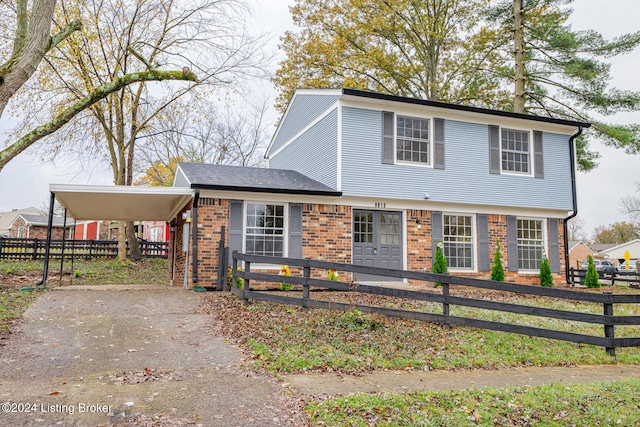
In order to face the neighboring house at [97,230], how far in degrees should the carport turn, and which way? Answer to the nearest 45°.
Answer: approximately 180°

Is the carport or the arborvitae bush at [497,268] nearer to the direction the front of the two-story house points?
the arborvitae bush

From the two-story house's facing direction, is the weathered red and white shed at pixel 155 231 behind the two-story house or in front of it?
behind

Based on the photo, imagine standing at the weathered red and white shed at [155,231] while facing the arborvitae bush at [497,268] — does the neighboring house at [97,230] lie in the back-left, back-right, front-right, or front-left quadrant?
back-right

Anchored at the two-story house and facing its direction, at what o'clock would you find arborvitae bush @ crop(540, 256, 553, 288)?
The arborvitae bush is roughly at 10 o'clock from the two-story house.

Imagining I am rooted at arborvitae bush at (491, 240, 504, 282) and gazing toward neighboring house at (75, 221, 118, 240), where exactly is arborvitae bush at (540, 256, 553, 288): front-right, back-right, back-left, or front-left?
back-right

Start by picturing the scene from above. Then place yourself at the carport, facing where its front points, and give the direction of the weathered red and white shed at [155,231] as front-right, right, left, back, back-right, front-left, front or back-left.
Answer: back

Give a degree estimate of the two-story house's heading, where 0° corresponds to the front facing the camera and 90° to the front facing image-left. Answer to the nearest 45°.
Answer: approximately 315°

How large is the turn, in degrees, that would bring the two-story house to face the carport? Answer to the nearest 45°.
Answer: approximately 135° to its right

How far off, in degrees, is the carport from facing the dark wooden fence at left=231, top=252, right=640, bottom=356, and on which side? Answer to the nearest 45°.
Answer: approximately 45° to its left

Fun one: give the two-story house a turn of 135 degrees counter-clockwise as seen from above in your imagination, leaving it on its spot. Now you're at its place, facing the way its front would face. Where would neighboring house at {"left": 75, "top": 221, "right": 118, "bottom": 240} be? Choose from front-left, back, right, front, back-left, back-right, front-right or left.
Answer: front-left
